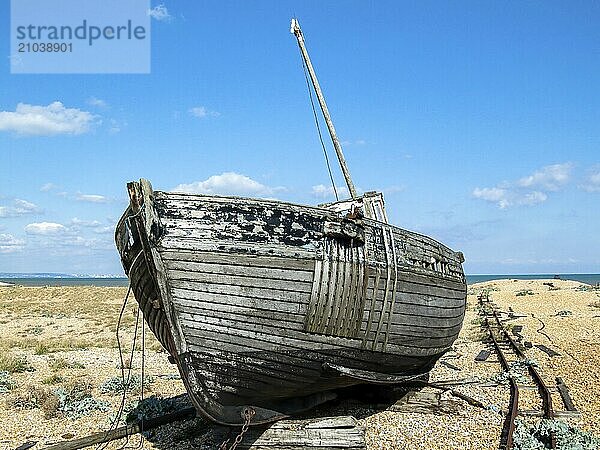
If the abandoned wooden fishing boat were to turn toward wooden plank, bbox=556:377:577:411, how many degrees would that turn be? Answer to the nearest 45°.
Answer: approximately 180°

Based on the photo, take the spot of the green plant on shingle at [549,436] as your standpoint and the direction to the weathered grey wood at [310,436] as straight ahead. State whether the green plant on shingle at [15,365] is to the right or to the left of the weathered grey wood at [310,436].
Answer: right

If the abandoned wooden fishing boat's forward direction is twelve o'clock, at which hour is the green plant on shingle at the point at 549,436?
The green plant on shingle is roughly at 9 o'clock from the abandoned wooden fishing boat.

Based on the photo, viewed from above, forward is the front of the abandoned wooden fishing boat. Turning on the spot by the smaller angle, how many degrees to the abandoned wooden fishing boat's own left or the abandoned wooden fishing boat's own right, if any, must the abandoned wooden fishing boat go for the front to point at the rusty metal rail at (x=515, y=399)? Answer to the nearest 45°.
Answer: approximately 180°

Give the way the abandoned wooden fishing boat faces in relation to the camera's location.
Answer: facing the viewer and to the left of the viewer

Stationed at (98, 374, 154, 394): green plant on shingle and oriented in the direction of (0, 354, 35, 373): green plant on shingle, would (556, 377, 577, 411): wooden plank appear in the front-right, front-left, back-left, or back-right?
back-right

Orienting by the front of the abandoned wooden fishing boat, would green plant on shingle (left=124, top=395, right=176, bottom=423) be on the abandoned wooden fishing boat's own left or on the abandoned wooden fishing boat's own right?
on the abandoned wooden fishing boat's own right

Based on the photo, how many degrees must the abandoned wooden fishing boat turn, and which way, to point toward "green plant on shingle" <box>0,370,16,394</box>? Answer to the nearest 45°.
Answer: approximately 90° to its right

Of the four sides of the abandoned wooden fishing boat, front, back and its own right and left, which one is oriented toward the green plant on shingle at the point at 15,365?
right
